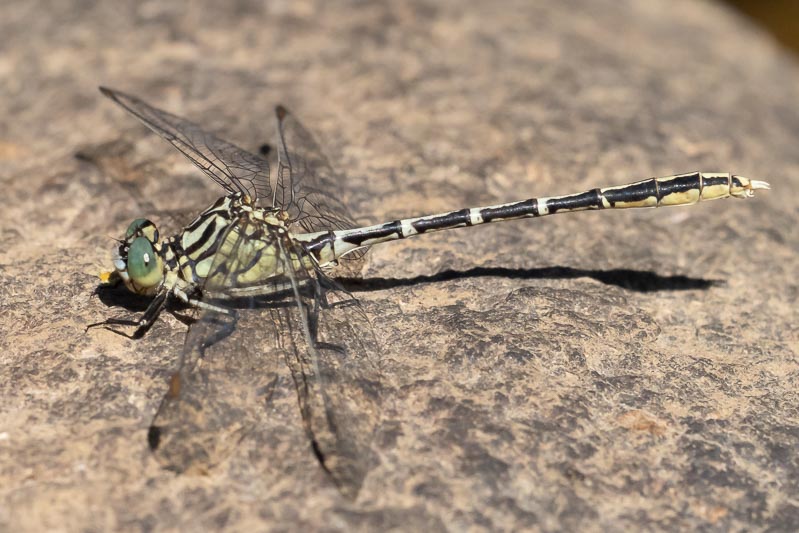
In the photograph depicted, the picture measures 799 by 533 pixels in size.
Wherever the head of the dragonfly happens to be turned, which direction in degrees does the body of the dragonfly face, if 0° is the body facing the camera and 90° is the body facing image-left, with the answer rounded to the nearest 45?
approximately 90°
